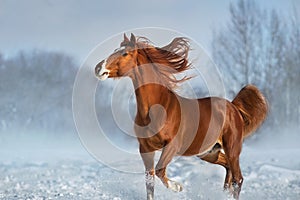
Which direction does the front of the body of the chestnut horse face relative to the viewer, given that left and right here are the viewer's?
facing the viewer and to the left of the viewer
